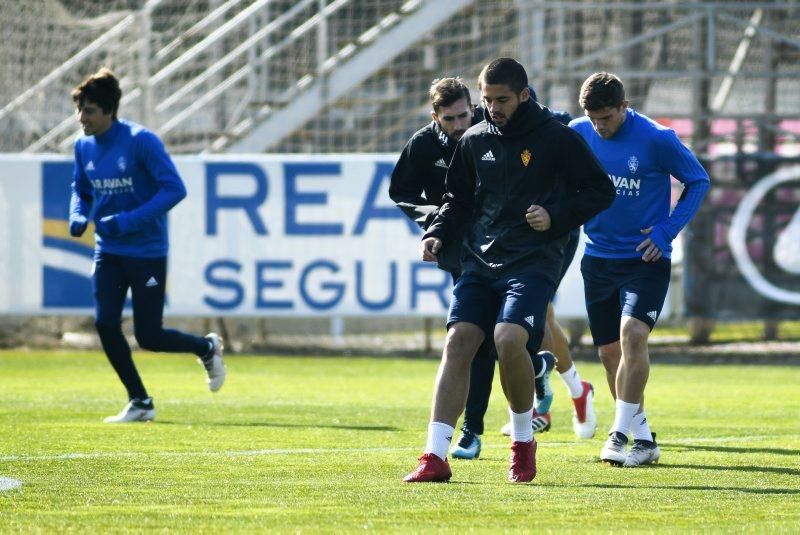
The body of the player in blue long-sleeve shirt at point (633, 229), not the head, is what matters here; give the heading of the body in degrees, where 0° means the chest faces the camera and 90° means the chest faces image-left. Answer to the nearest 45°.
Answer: approximately 45°

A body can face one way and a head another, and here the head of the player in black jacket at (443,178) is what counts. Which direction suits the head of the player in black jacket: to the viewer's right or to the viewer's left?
to the viewer's right

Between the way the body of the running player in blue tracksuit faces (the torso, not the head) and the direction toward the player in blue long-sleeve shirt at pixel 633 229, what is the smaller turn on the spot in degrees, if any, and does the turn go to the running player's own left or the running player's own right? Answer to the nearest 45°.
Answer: approximately 90° to the running player's own left

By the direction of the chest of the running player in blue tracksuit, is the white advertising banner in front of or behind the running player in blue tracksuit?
behind

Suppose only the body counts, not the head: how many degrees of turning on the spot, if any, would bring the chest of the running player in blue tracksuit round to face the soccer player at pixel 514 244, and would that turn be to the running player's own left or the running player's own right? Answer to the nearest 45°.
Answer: approximately 90° to the running player's own left

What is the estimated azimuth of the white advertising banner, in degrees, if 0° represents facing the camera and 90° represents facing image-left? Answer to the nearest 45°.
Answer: approximately 0°

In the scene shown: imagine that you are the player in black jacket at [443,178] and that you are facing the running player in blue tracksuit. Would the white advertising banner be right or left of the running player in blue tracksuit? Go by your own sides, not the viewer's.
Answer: right

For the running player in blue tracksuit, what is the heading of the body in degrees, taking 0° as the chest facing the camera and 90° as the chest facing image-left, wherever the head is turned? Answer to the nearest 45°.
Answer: approximately 45°

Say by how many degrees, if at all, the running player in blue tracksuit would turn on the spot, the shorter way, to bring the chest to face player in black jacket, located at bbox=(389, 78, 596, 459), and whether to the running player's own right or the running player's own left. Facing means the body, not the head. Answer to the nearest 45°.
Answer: approximately 90° to the running player's own left
